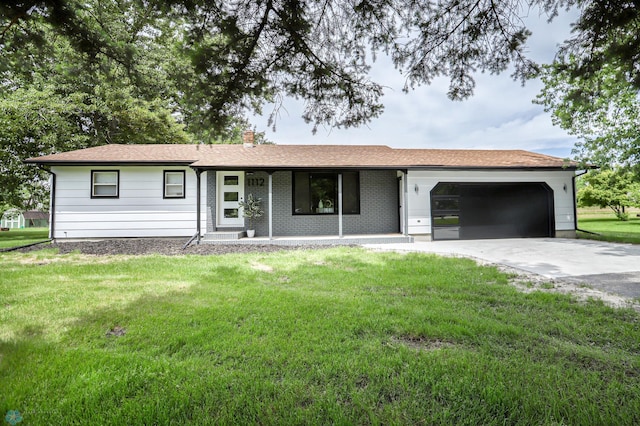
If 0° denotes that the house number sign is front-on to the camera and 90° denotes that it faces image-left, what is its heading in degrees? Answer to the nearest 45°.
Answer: approximately 0°
